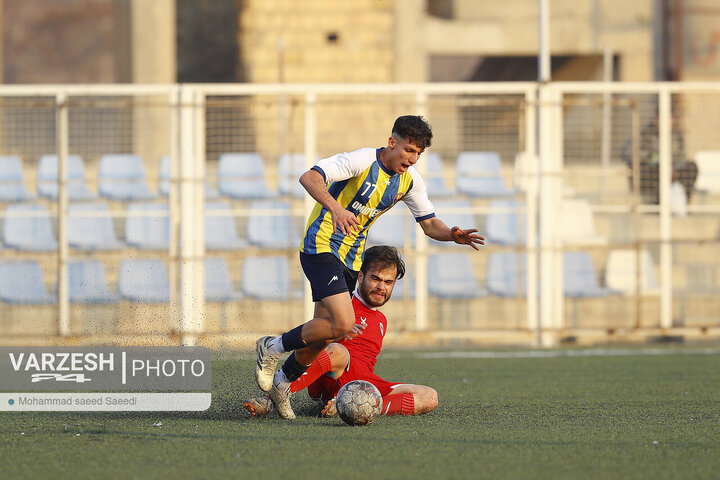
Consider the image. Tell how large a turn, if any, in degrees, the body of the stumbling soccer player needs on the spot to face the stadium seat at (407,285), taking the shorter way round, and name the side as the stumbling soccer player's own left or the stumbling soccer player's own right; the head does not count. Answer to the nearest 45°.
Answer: approximately 135° to the stumbling soccer player's own left

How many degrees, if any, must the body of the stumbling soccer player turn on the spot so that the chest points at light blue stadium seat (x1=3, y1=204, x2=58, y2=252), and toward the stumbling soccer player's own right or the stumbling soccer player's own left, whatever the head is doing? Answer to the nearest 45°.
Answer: approximately 180°

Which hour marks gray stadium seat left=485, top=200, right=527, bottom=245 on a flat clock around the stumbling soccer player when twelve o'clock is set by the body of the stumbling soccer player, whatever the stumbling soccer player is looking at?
The gray stadium seat is roughly at 8 o'clock from the stumbling soccer player.

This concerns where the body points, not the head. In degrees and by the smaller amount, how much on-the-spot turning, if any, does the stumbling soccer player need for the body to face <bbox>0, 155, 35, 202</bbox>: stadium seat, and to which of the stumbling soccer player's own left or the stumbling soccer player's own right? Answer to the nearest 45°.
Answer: approximately 180°

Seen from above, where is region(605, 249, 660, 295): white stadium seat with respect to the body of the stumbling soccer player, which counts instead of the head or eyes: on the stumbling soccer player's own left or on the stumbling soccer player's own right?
on the stumbling soccer player's own left

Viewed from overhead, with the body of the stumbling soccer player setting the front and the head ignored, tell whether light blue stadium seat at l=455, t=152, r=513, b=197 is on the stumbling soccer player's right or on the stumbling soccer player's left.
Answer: on the stumbling soccer player's left

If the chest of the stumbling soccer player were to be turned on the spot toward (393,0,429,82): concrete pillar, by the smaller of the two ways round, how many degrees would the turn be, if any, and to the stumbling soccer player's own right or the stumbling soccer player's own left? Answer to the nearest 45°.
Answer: approximately 135° to the stumbling soccer player's own left

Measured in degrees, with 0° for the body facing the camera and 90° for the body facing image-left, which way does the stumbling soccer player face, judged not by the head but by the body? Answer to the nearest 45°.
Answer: approximately 315°
